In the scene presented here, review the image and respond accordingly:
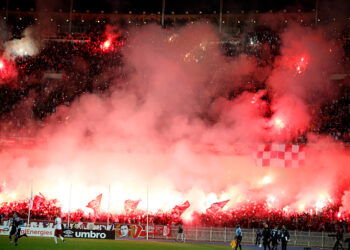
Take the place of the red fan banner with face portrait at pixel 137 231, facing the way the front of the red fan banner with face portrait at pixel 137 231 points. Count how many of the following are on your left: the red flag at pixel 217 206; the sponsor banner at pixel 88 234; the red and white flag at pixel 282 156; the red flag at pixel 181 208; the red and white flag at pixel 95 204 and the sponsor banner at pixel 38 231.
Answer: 3

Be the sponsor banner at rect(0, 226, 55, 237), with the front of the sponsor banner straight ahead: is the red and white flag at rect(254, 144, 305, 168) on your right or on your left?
on your left

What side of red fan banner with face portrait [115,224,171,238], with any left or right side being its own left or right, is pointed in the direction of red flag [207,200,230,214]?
left

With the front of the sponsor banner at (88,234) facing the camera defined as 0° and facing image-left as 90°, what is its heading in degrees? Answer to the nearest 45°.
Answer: approximately 0°

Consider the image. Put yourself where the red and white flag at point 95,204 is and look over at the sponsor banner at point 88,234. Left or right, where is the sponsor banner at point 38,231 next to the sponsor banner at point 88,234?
right

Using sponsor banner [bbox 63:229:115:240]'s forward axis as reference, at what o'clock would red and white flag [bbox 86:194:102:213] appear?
The red and white flag is roughly at 6 o'clock from the sponsor banner.

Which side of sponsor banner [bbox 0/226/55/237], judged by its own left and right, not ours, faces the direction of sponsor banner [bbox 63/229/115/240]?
left

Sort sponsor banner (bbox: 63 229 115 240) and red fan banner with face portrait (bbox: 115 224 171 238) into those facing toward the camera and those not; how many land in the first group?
2

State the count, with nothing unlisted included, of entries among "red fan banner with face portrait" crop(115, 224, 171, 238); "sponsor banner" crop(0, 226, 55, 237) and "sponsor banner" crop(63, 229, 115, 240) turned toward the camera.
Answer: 3

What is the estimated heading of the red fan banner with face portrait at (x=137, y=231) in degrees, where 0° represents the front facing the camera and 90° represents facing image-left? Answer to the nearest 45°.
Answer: approximately 0°
